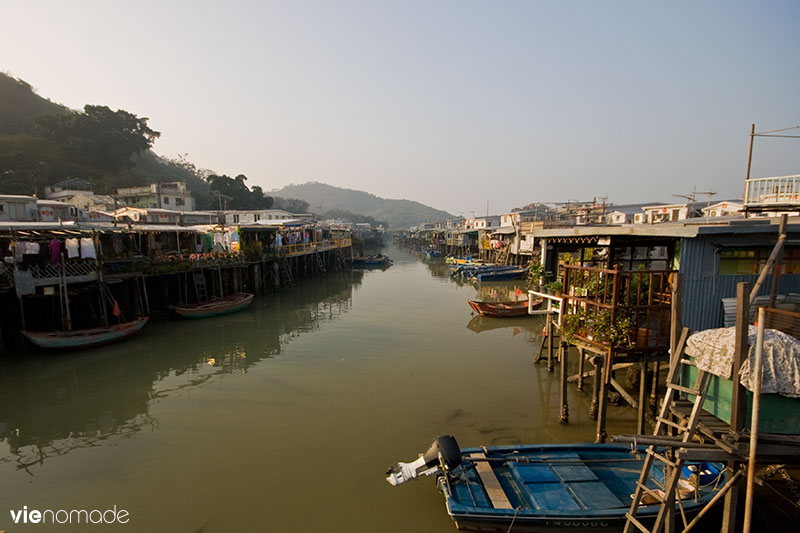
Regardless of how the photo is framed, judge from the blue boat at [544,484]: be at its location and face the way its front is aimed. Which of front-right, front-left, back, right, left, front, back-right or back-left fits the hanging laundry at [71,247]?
back

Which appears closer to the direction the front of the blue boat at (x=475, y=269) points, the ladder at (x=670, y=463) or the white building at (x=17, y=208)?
the ladder

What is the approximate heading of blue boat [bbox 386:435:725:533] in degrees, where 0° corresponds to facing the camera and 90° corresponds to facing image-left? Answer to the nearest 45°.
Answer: approximately 270°

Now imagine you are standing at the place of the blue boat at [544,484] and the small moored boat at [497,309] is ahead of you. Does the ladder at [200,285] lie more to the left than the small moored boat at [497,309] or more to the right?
left

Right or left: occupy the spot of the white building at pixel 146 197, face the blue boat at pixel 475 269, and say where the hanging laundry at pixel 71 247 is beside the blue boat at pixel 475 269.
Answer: right

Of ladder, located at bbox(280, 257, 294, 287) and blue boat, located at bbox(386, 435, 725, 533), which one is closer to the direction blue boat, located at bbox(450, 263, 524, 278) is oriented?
the blue boat

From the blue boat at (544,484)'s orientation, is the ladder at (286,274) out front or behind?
behind
